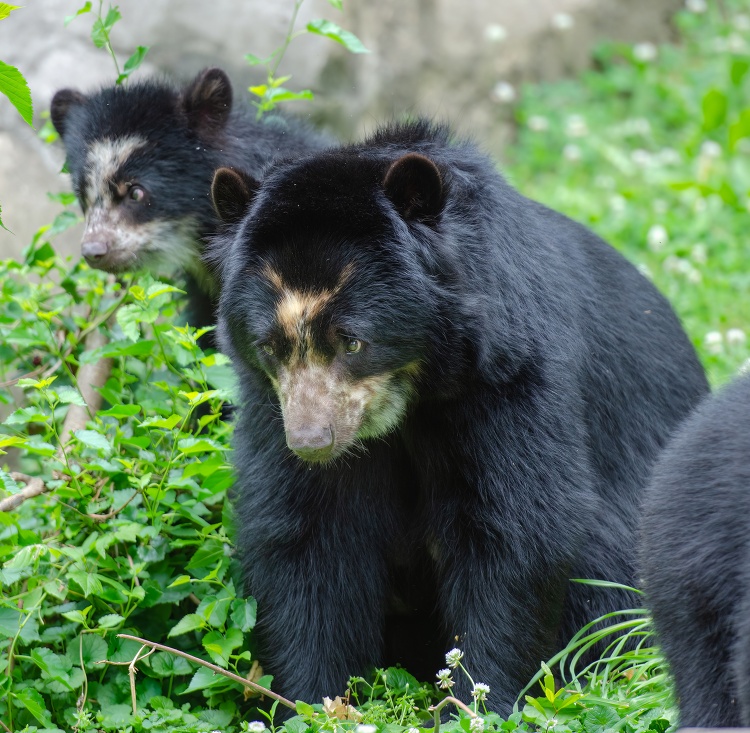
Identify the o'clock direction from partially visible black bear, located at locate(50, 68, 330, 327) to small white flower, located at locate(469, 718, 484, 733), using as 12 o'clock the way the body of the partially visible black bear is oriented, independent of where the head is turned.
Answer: The small white flower is roughly at 10 o'clock from the partially visible black bear.

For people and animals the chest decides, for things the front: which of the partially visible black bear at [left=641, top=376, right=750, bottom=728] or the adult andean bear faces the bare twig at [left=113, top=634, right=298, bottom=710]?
the adult andean bear

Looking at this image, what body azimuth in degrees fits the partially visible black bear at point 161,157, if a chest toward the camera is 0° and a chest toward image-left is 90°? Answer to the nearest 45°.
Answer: approximately 45°

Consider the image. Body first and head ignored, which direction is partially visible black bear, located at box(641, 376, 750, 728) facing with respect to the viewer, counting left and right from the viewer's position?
facing to the right of the viewer

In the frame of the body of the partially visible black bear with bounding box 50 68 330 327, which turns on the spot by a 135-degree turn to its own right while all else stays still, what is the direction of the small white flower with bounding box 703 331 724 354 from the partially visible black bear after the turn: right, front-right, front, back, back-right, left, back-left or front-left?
right

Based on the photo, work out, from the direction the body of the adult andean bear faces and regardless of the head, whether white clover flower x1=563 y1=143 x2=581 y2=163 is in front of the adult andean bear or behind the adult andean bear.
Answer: behind

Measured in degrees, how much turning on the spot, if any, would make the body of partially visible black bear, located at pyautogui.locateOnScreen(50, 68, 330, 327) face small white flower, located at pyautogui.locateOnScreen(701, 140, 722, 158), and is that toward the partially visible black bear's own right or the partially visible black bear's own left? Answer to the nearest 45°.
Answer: approximately 180°

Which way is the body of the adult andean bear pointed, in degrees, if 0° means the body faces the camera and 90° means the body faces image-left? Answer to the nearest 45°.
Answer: approximately 45°

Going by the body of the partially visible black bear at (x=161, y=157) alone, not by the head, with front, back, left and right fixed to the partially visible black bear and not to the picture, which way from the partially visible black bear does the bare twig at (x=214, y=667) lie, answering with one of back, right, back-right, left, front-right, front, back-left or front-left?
front-left

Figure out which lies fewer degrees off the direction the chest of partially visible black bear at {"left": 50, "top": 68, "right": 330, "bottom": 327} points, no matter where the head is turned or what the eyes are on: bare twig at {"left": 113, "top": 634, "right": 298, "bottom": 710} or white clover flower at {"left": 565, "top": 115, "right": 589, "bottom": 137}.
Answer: the bare twig
